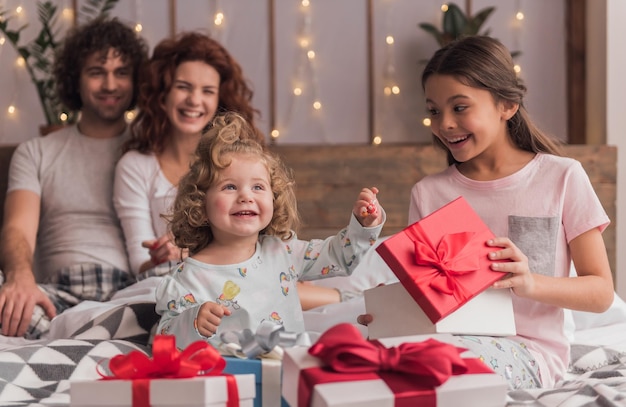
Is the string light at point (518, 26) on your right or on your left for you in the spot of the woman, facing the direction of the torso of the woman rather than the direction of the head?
on your left

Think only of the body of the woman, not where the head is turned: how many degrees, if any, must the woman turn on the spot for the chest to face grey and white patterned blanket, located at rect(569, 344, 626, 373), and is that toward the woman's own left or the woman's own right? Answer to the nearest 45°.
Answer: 0° — they already face it

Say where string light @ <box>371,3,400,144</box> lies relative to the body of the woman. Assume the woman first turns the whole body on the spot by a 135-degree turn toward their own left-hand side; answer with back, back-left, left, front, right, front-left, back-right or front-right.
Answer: front-right

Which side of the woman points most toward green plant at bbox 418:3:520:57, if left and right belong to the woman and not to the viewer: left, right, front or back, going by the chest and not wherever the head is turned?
left

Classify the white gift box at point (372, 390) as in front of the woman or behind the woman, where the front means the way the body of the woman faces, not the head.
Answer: in front

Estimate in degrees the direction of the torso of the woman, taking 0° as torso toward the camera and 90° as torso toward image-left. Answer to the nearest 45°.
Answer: approximately 315°

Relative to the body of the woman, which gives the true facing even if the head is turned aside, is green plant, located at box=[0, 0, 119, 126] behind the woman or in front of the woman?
behind

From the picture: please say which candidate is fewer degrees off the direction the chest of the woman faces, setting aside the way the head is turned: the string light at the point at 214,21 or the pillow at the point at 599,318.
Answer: the pillow

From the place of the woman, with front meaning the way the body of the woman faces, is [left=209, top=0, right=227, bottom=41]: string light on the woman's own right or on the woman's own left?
on the woman's own left

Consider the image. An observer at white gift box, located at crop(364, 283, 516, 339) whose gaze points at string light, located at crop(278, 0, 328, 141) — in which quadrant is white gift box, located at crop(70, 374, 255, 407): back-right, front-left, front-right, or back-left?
back-left

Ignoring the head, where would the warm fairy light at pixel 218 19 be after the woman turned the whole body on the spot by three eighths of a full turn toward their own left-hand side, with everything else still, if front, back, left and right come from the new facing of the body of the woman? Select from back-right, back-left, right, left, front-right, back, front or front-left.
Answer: front

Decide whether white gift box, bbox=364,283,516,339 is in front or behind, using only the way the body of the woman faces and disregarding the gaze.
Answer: in front

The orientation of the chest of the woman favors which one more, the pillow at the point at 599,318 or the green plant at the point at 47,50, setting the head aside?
the pillow
